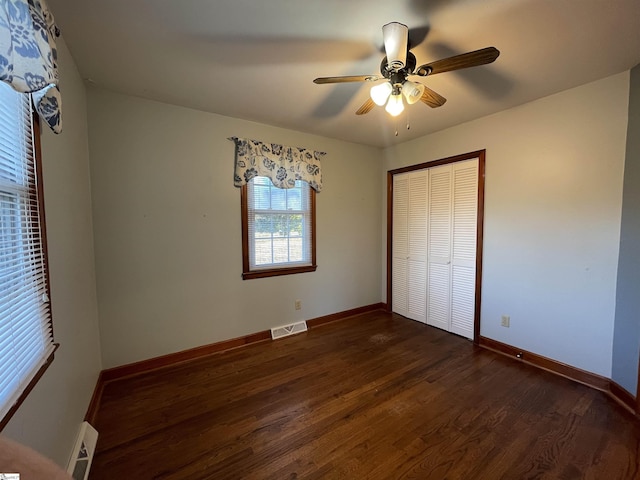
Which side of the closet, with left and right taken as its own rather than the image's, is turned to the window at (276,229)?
front

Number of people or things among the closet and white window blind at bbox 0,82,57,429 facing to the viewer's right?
1

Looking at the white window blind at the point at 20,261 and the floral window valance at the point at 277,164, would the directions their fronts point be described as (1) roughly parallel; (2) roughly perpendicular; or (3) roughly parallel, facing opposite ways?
roughly perpendicular

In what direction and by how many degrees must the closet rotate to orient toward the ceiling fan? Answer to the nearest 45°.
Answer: approximately 45° to its left

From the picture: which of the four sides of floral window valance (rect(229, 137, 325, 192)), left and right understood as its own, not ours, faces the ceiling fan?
front

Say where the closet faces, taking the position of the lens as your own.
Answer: facing the viewer and to the left of the viewer

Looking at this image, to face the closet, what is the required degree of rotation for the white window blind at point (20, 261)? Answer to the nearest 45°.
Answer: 0° — it already faces it

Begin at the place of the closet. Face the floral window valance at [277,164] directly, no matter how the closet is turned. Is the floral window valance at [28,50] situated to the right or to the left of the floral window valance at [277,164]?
left

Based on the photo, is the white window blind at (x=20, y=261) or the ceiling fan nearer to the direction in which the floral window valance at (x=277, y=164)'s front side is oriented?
the ceiling fan

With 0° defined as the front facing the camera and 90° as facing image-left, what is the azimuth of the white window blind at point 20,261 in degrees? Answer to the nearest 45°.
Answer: approximately 270°

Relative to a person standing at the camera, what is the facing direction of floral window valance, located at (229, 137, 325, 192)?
facing the viewer and to the right of the viewer

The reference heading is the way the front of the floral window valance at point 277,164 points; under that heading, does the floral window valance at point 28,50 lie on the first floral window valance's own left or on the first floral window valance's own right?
on the first floral window valance's own right
